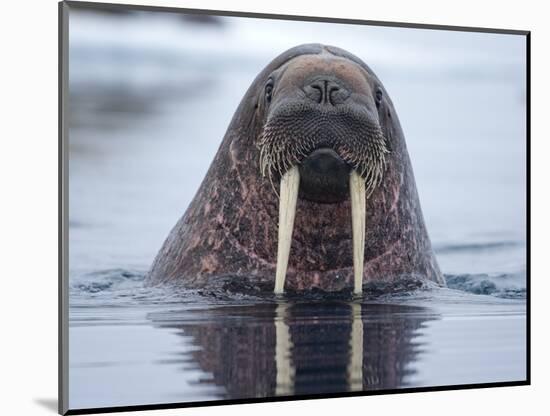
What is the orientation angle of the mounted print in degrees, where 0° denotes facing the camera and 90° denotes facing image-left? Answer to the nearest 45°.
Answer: approximately 315°
